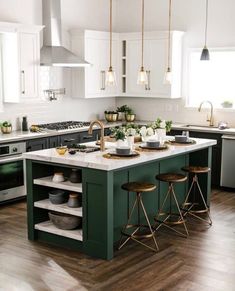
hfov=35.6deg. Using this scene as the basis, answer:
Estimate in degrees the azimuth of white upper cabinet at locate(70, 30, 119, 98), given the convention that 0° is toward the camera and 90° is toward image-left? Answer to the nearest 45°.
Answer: approximately 315°

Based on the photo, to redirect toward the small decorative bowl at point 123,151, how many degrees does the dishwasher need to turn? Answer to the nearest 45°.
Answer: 0° — it already faces it

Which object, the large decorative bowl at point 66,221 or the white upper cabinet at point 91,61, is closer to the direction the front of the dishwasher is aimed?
the large decorative bowl

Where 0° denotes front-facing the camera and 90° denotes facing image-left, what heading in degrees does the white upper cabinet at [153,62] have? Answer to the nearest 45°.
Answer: approximately 45°

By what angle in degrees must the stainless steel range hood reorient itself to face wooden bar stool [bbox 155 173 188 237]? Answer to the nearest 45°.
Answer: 0° — it already faces it

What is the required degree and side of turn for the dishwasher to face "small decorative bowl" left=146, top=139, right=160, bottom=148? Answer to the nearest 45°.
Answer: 0° — it already faces it

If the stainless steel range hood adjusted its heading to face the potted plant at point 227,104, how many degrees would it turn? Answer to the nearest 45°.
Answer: approximately 45° to its left
